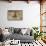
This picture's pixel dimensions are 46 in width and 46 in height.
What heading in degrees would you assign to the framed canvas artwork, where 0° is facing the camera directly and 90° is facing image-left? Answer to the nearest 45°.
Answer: approximately 0°
